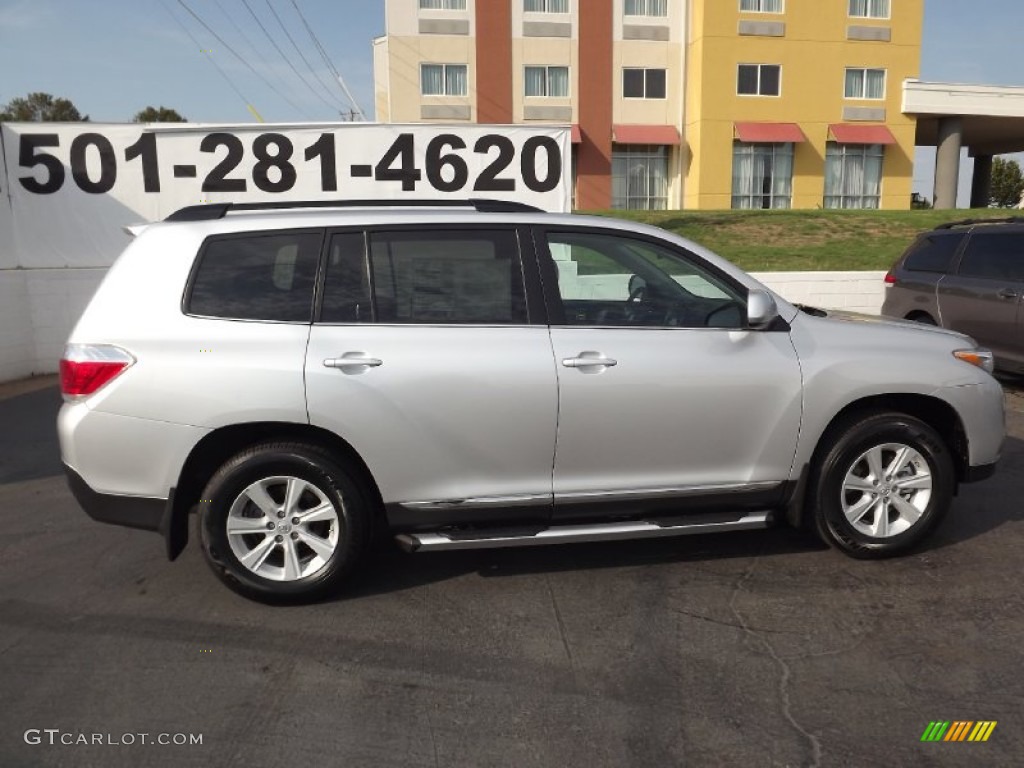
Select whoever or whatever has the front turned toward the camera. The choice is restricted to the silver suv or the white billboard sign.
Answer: the white billboard sign

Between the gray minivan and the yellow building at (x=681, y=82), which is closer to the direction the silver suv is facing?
the gray minivan

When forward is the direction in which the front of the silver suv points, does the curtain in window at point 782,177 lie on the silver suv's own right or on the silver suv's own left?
on the silver suv's own left

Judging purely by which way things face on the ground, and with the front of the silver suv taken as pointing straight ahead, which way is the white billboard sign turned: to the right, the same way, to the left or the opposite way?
to the right

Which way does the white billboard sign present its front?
toward the camera

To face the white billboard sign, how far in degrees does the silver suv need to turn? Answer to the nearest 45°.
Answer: approximately 135° to its left

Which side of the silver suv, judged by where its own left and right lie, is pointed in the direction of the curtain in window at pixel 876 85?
left

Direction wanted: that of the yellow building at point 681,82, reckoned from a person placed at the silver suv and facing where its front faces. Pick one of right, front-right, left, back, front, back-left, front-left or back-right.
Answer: left

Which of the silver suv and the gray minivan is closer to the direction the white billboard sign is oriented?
the silver suv

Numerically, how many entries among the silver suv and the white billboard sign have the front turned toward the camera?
1

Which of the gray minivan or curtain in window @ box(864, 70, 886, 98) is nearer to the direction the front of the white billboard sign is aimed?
the gray minivan

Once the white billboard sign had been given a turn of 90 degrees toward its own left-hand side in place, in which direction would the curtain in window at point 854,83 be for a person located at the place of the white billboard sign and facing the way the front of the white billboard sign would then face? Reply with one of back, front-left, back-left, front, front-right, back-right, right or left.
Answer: front-left

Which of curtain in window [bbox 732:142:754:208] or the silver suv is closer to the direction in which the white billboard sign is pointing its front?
the silver suv

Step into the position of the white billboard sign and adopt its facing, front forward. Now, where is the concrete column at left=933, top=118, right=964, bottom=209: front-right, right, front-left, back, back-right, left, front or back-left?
back-left

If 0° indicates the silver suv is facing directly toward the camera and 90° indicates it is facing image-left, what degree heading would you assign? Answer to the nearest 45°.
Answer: approximately 270°

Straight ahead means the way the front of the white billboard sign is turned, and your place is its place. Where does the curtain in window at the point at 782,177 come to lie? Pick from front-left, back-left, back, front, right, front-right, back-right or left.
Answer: back-left
